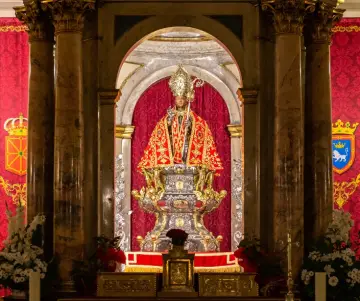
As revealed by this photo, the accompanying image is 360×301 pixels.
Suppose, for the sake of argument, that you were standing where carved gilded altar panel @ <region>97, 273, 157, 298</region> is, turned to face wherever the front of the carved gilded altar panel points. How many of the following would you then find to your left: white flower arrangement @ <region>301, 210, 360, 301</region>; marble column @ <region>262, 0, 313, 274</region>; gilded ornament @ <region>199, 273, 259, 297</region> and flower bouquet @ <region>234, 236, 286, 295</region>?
4

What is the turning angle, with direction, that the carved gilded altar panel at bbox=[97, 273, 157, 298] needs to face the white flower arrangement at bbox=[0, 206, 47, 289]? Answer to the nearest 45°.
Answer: approximately 90° to its right

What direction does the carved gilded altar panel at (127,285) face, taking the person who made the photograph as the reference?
facing the viewer

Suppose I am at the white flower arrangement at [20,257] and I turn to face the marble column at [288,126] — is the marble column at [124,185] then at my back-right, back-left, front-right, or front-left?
front-left

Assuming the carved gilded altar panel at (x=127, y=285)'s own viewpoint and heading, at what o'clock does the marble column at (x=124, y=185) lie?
The marble column is roughly at 6 o'clock from the carved gilded altar panel.

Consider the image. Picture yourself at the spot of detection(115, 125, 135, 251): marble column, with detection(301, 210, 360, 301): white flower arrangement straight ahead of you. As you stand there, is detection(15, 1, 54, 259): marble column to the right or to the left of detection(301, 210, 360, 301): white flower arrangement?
right

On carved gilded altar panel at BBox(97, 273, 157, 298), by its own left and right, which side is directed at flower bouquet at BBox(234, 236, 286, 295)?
left

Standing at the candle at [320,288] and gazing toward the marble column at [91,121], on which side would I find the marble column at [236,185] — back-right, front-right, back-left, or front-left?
front-right

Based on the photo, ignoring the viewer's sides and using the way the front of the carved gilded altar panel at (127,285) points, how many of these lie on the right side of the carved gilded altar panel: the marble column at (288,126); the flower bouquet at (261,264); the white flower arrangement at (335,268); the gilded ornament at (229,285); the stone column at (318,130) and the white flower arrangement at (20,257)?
1

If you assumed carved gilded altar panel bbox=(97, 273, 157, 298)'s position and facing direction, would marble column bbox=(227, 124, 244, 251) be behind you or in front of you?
behind

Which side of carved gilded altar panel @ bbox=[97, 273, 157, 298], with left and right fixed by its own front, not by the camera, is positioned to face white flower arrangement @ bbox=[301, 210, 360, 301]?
left
